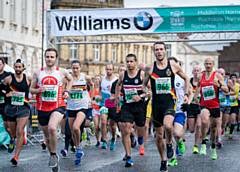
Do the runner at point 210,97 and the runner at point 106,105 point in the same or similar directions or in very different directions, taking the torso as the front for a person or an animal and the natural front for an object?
same or similar directions

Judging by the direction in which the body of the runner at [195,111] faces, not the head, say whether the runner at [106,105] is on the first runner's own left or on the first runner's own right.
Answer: on the first runner's own right

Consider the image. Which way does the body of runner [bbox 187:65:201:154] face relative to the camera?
toward the camera

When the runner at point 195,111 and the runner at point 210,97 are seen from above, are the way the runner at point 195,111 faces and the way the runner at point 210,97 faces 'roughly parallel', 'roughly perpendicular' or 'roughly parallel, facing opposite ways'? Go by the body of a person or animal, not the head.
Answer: roughly parallel

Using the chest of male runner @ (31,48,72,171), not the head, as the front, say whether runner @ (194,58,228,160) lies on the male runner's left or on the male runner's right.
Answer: on the male runner's left

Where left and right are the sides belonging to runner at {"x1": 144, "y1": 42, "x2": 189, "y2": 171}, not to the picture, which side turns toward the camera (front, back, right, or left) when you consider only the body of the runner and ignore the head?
front

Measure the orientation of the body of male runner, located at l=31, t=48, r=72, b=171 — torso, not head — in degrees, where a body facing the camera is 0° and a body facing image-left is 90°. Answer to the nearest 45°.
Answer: approximately 0°

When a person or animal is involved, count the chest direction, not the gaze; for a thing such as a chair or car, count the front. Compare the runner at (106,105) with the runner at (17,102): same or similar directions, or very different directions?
same or similar directions

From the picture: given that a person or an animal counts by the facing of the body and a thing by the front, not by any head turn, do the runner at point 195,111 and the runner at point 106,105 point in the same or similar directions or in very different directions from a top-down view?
same or similar directions
